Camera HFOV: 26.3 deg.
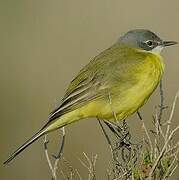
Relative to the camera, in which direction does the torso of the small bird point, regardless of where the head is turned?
to the viewer's right
